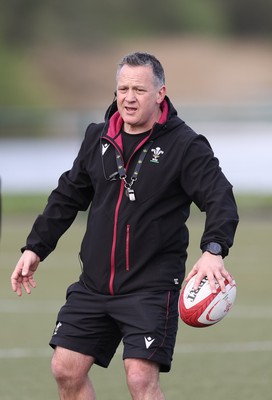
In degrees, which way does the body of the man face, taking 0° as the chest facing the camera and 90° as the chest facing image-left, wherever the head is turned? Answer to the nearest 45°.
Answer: approximately 45°

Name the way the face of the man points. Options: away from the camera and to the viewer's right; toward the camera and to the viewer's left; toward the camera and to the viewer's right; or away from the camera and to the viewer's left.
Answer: toward the camera and to the viewer's left
